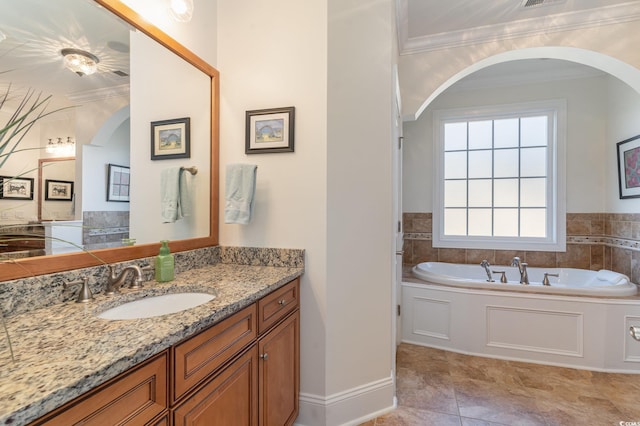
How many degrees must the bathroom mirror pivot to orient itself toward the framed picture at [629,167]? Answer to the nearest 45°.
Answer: approximately 45° to its left

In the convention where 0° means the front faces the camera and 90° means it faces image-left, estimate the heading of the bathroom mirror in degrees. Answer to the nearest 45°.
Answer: approximately 315°

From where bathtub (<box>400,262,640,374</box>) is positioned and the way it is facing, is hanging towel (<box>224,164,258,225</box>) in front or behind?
in front

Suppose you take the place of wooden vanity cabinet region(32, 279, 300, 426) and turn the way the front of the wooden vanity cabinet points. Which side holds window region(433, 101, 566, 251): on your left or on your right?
on your left

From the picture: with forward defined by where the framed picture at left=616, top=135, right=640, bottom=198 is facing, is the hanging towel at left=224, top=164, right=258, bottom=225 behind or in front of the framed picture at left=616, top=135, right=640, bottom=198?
in front

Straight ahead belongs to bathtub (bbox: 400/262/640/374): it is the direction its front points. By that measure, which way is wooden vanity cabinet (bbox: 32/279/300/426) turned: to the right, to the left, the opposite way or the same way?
to the left

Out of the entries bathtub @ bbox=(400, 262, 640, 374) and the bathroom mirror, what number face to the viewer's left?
0

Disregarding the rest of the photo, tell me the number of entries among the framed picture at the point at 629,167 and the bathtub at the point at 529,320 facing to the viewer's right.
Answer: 0

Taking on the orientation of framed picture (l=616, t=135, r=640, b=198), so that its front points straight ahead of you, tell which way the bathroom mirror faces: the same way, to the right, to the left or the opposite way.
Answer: the opposite way

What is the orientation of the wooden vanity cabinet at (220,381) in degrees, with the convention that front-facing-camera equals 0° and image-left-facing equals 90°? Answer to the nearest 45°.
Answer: approximately 315°

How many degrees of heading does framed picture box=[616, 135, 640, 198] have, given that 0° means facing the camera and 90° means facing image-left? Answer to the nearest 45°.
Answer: approximately 45°
